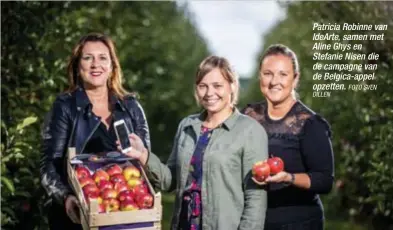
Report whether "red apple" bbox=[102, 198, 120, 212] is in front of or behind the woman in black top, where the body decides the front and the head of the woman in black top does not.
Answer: in front

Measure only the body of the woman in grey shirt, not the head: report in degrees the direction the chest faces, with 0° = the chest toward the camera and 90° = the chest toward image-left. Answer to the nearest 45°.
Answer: approximately 45°

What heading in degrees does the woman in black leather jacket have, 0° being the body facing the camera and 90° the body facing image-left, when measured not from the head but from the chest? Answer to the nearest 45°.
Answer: approximately 0°

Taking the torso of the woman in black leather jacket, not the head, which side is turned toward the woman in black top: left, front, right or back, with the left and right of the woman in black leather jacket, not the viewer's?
left

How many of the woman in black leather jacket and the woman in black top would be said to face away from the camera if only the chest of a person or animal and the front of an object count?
0

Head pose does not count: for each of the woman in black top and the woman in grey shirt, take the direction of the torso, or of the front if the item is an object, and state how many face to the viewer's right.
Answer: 0

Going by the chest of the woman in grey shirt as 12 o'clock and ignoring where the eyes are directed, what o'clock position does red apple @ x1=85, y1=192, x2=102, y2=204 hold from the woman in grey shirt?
The red apple is roughly at 1 o'clock from the woman in grey shirt.

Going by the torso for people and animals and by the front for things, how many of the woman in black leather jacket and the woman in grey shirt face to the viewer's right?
0

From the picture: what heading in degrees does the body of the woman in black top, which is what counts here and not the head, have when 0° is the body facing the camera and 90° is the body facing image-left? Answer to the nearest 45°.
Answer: approximately 45°
